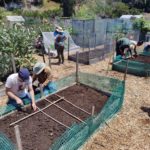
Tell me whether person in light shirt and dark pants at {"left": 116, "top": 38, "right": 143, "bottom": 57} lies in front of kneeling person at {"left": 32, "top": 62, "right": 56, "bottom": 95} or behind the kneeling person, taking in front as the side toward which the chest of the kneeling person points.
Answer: behind

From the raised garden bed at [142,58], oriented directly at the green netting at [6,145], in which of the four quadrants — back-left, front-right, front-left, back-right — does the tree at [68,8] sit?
back-right

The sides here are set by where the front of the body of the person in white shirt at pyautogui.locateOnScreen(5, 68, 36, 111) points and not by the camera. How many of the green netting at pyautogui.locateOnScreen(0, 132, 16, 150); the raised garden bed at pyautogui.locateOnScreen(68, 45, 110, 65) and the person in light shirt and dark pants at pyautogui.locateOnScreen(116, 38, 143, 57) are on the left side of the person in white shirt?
2

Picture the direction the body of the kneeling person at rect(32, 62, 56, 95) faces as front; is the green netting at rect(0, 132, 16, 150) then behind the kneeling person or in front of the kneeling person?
in front

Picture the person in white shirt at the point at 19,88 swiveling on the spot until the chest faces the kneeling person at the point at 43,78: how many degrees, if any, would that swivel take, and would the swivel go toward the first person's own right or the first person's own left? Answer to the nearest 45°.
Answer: approximately 90° to the first person's own left

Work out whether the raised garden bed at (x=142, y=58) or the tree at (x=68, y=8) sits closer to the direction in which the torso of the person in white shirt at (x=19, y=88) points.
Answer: the raised garden bed

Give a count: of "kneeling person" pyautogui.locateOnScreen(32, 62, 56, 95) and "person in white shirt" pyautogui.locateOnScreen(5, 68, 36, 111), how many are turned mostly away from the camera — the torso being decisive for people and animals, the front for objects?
0

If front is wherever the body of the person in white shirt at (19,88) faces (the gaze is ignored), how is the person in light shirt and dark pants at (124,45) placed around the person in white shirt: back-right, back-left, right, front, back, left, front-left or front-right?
left

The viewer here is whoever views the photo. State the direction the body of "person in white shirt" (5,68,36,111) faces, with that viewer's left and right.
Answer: facing the viewer and to the right of the viewer

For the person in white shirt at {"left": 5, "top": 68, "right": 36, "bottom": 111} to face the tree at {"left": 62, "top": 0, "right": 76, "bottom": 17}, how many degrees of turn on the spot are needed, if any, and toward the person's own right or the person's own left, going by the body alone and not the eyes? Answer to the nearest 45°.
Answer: approximately 135° to the person's own left
